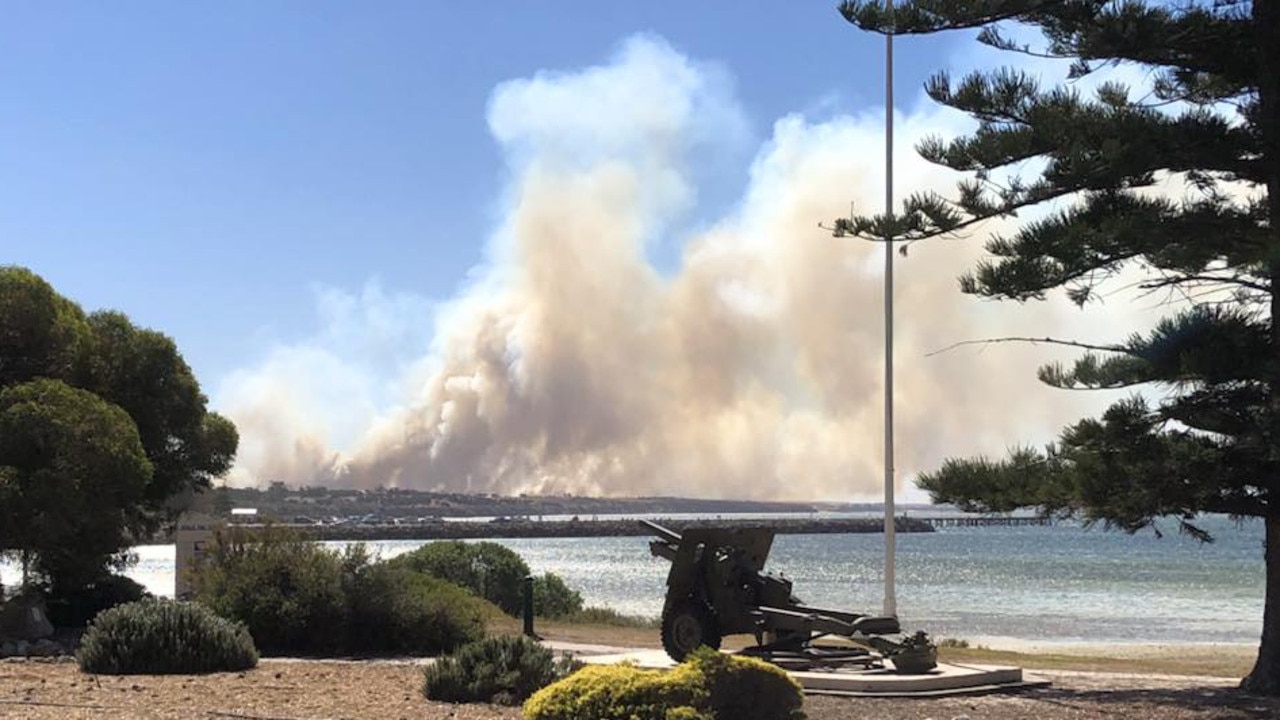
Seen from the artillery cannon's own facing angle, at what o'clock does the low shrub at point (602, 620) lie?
The low shrub is roughly at 1 o'clock from the artillery cannon.

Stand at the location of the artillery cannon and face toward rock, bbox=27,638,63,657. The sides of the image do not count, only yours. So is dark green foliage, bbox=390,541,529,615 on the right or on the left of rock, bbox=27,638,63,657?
right

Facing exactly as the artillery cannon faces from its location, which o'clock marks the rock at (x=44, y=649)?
The rock is roughly at 11 o'clock from the artillery cannon.

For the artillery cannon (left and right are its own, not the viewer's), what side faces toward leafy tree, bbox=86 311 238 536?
front

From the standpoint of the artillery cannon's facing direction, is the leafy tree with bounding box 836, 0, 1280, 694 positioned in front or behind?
behind

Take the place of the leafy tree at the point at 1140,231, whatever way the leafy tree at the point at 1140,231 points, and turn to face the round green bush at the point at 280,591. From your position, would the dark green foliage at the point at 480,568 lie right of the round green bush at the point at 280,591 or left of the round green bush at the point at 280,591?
right

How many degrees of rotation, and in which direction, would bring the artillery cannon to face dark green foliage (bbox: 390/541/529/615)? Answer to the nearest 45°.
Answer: approximately 45° to its right

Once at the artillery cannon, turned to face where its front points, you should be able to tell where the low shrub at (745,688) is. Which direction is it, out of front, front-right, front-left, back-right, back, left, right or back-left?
back-left

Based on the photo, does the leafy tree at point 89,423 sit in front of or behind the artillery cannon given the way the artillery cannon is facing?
in front

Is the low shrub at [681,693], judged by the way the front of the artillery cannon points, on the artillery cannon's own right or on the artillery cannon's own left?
on the artillery cannon's own left

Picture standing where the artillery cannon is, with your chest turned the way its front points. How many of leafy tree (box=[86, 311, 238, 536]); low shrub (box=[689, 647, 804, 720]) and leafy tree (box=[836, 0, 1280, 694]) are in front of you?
1

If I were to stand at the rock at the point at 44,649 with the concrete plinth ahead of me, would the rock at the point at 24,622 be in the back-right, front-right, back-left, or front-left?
back-left

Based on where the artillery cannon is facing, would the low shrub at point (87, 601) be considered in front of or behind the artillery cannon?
in front

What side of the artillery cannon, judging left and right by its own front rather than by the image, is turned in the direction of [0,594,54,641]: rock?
front

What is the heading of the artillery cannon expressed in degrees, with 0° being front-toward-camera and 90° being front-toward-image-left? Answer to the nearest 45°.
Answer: approximately 135°
